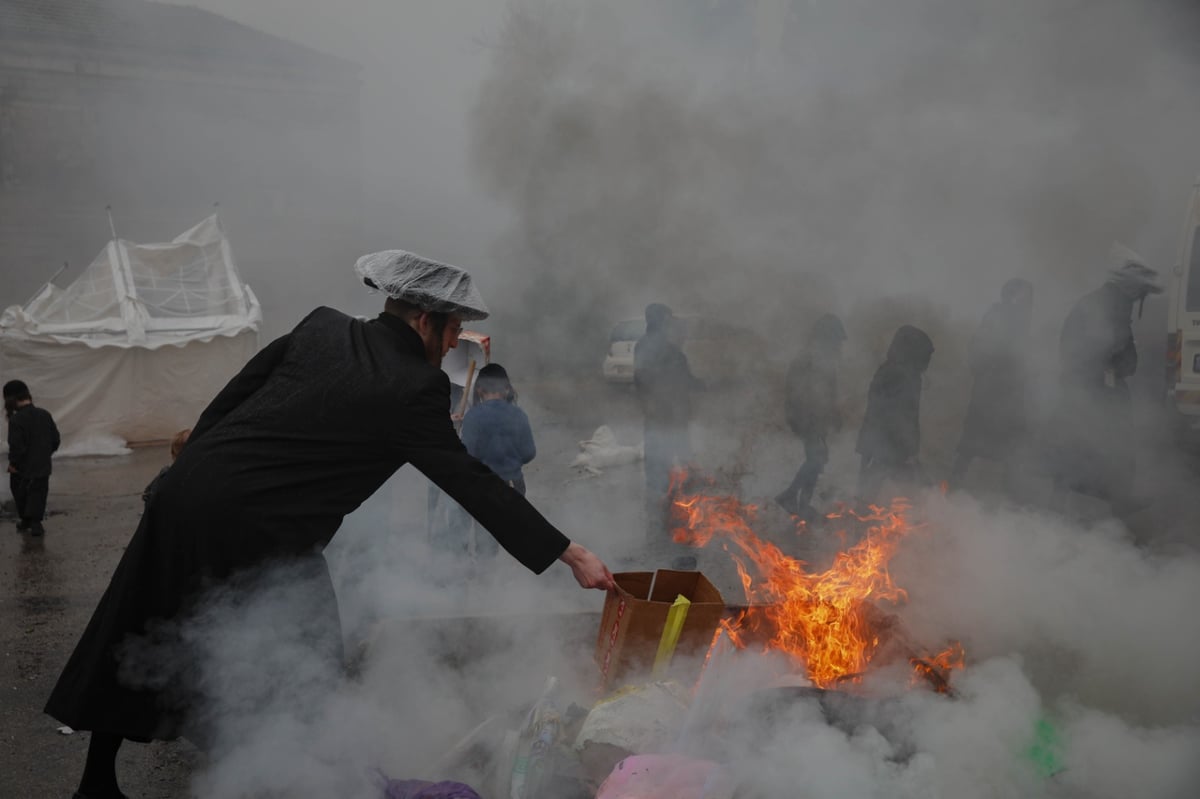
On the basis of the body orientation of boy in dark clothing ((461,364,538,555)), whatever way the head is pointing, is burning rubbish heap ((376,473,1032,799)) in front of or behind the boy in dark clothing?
behind

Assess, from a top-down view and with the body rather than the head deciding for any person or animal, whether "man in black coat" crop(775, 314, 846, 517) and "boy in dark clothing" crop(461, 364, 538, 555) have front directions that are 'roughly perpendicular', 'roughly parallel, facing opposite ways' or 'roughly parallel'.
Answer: roughly perpendicular

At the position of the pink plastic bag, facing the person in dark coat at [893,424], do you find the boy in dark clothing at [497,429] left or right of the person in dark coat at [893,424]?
left

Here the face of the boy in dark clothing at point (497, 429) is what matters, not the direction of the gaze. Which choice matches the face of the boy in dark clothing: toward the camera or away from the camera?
away from the camera

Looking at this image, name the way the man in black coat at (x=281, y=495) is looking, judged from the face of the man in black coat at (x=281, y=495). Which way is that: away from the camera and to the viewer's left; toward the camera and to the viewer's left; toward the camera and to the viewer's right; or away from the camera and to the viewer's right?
away from the camera and to the viewer's right
